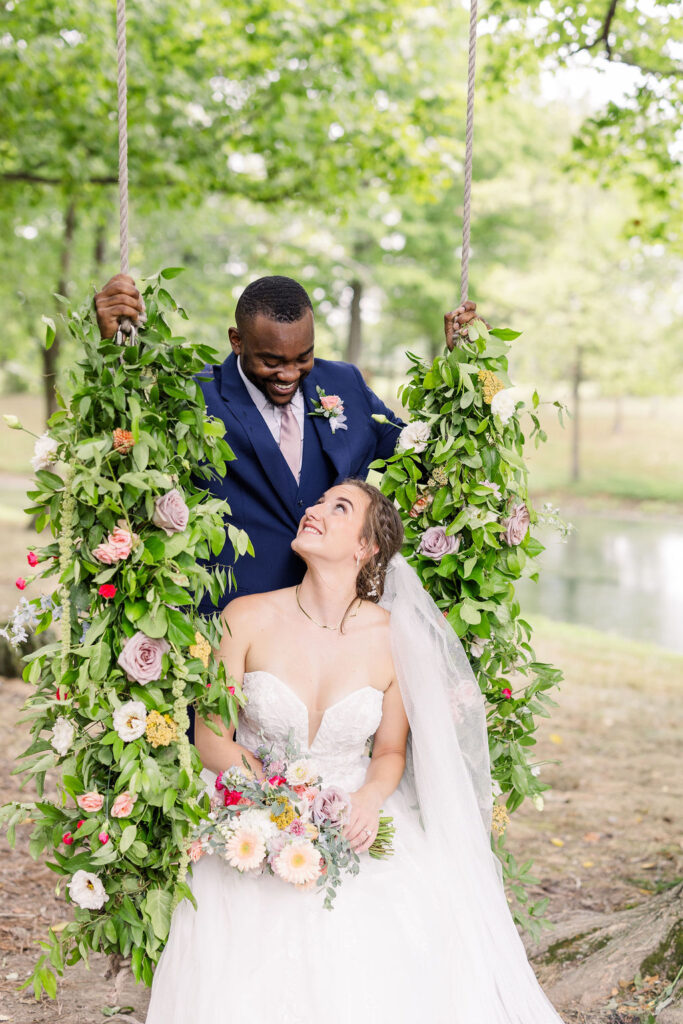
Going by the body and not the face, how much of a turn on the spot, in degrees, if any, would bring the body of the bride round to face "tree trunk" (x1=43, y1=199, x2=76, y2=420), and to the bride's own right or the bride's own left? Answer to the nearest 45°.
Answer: approximately 180°

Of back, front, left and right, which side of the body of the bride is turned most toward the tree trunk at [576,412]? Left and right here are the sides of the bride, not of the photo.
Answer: back

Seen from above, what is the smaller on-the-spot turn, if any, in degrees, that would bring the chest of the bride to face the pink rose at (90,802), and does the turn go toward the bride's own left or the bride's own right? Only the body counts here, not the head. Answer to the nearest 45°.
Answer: approximately 45° to the bride's own right

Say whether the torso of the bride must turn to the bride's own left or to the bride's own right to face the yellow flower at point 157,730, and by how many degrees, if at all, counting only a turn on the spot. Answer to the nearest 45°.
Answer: approximately 45° to the bride's own right

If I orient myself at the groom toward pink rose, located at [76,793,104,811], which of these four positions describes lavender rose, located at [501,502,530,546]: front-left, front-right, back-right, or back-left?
back-left

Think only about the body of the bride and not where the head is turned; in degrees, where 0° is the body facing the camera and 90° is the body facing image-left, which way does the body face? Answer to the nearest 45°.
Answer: approximately 0°

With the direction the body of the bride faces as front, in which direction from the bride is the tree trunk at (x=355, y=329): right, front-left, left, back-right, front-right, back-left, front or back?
back
